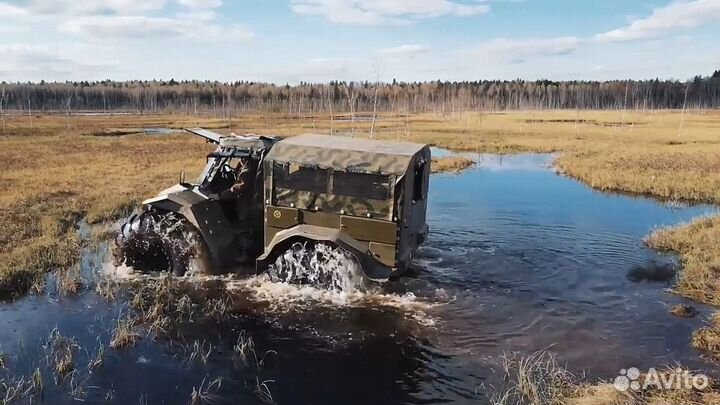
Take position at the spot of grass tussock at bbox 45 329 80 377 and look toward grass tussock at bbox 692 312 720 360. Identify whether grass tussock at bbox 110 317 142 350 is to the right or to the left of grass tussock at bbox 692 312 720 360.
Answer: left

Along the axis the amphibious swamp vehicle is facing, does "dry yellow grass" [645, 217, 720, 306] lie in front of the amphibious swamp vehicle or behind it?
behind

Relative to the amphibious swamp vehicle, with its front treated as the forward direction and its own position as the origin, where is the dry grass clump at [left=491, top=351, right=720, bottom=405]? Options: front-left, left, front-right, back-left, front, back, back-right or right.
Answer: back-left

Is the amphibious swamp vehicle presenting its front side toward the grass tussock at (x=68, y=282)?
yes

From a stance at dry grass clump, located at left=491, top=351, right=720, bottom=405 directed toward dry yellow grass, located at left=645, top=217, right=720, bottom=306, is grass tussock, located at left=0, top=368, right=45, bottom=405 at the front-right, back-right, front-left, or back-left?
back-left

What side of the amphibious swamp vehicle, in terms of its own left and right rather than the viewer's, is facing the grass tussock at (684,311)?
back

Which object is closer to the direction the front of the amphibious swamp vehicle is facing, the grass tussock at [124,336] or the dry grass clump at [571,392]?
the grass tussock

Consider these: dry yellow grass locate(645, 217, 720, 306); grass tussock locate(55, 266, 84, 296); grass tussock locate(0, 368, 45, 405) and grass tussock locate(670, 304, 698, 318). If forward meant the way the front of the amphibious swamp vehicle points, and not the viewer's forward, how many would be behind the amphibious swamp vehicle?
2

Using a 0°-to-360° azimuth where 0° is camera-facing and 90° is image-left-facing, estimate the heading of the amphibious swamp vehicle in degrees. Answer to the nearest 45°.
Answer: approximately 90°

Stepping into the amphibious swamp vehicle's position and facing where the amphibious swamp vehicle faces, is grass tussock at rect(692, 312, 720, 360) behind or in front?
behind

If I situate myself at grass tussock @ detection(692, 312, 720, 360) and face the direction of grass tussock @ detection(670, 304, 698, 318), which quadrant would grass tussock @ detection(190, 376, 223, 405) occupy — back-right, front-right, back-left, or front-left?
back-left
